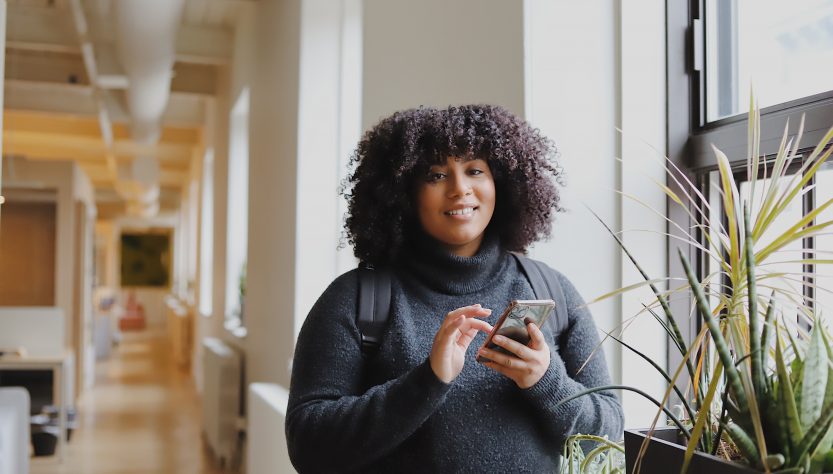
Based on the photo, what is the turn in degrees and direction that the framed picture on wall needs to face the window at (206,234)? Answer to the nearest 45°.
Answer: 0° — it already faces it

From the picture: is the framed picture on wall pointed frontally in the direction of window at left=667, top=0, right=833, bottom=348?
yes

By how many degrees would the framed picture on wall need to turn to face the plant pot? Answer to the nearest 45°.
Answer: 0° — it already faces it

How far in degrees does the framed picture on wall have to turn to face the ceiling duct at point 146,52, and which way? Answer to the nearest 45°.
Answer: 0° — it already faces it

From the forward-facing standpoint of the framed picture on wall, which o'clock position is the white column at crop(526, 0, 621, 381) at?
The white column is roughly at 12 o'clock from the framed picture on wall.

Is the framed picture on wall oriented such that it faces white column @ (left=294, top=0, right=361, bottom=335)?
yes

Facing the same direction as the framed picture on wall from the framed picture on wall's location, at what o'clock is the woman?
The woman is roughly at 12 o'clock from the framed picture on wall.

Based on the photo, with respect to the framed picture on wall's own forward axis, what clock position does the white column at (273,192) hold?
The white column is roughly at 12 o'clock from the framed picture on wall.

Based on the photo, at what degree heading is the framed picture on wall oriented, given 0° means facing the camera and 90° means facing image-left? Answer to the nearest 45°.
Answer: approximately 0°
